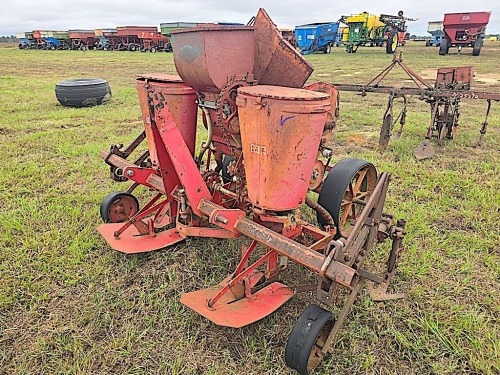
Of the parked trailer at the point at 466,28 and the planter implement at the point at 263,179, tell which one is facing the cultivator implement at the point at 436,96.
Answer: the parked trailer

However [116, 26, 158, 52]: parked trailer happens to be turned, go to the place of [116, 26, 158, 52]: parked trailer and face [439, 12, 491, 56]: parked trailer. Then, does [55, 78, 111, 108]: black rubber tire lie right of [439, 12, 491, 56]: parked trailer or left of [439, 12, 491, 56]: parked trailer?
right

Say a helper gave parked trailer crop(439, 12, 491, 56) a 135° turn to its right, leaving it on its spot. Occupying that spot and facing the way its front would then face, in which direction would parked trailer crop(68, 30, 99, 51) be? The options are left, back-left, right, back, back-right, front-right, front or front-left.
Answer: front-left

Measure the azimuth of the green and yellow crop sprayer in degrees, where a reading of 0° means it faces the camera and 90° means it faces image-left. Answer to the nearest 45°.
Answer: approximately 45°

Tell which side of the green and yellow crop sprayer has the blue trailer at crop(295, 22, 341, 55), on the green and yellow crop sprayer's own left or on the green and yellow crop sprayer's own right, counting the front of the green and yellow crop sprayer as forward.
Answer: on the green and yellow crop sprayer's own right

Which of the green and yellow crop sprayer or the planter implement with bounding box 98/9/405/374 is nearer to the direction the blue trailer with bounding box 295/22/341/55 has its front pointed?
the planter implement

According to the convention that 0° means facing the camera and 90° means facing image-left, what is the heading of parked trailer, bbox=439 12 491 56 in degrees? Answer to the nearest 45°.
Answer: approximately 0°

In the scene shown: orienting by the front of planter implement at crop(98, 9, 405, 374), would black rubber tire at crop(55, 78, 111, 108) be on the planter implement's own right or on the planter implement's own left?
on the planter implement's own right

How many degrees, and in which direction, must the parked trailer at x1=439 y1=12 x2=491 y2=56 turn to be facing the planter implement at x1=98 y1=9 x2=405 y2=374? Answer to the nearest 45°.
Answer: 0° — it already faces it

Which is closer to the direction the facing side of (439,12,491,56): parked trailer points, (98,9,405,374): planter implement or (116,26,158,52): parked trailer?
the planter implement
